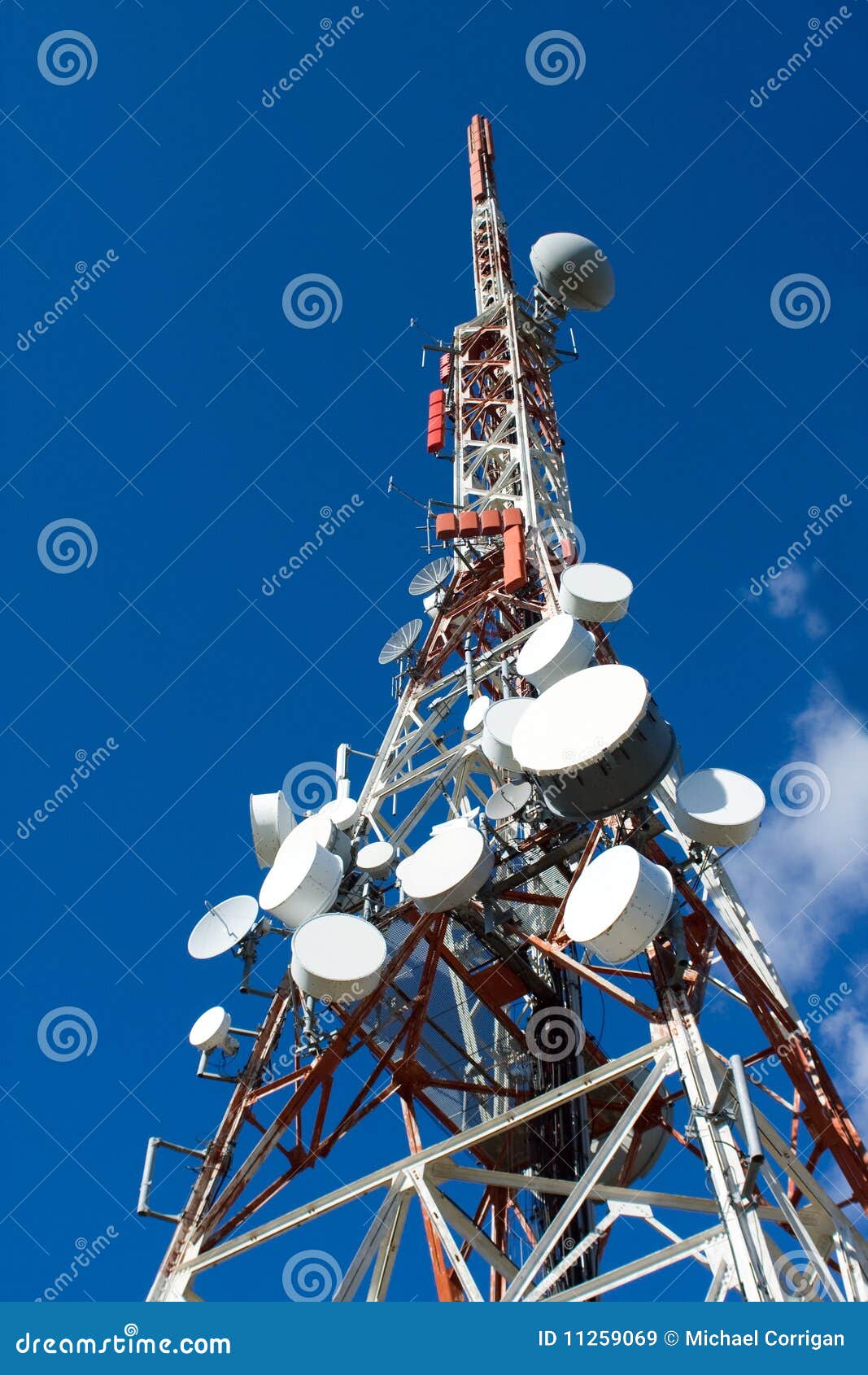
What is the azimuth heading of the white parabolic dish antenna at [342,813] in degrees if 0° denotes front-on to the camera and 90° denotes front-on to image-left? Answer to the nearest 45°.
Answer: approximately 45°

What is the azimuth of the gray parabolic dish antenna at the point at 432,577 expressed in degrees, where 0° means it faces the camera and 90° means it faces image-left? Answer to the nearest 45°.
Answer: approximately 45°
